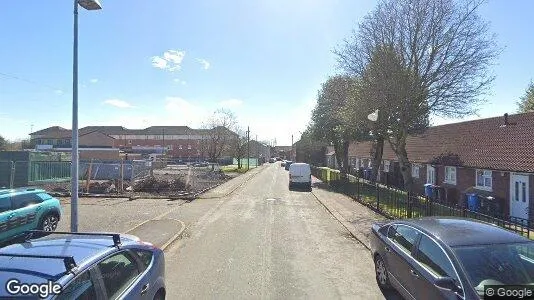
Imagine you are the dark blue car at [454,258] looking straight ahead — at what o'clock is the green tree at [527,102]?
The green tree is roughly at 8 o'clock from the dark blue car.

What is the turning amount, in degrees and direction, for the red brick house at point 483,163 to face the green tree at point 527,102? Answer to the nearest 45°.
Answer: approximately 135° to its right

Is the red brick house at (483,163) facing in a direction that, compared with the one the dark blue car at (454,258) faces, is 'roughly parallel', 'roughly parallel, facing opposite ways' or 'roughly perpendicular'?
roughly perpendicular

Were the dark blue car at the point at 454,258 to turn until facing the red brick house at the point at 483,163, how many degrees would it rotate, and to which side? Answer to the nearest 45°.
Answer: approximately 135° to its left

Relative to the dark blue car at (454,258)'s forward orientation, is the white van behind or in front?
behind

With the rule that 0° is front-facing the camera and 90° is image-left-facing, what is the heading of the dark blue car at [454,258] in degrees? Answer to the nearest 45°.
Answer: approximately 315°

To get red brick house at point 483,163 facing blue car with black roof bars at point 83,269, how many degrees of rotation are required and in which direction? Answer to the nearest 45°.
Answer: approximately 45° to its left

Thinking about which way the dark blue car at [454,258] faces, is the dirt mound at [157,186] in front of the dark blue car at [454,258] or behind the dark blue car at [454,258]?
behind
